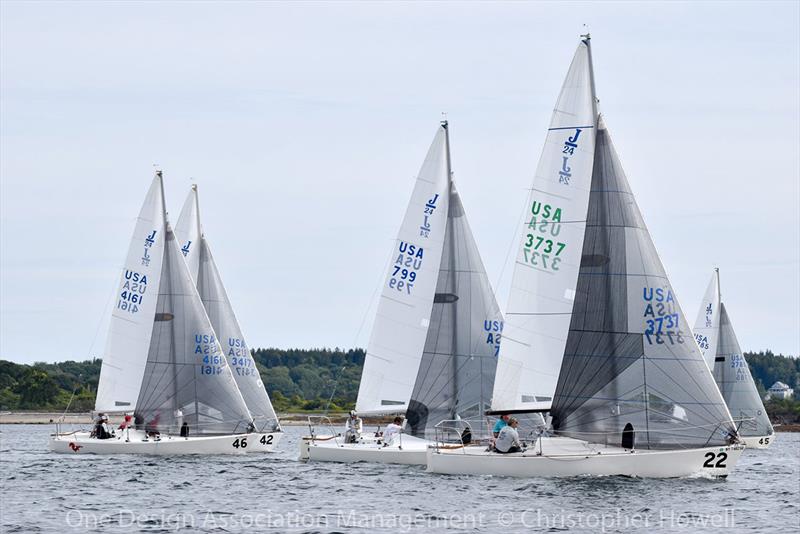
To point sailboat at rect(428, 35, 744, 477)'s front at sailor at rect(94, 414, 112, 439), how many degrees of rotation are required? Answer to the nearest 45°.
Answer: approximately 135° to its left

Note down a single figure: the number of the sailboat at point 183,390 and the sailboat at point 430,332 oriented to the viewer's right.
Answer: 2

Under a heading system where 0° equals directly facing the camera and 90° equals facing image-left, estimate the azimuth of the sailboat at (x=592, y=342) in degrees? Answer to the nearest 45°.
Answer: approximately 270°

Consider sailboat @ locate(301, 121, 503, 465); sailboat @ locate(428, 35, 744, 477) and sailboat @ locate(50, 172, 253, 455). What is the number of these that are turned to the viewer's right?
3

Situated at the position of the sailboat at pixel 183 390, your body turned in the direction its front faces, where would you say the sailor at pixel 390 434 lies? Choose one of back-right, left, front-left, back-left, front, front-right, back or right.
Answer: front-right

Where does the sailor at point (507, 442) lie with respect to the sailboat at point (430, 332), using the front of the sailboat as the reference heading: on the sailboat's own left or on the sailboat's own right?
on the sailboat's own right

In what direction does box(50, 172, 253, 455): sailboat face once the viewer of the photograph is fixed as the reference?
facing to the right of the viewer

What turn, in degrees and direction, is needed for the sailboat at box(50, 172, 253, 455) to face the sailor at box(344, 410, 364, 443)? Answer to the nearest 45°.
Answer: approximately 45° to its right

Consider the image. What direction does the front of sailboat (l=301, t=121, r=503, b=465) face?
to the viewer's right
